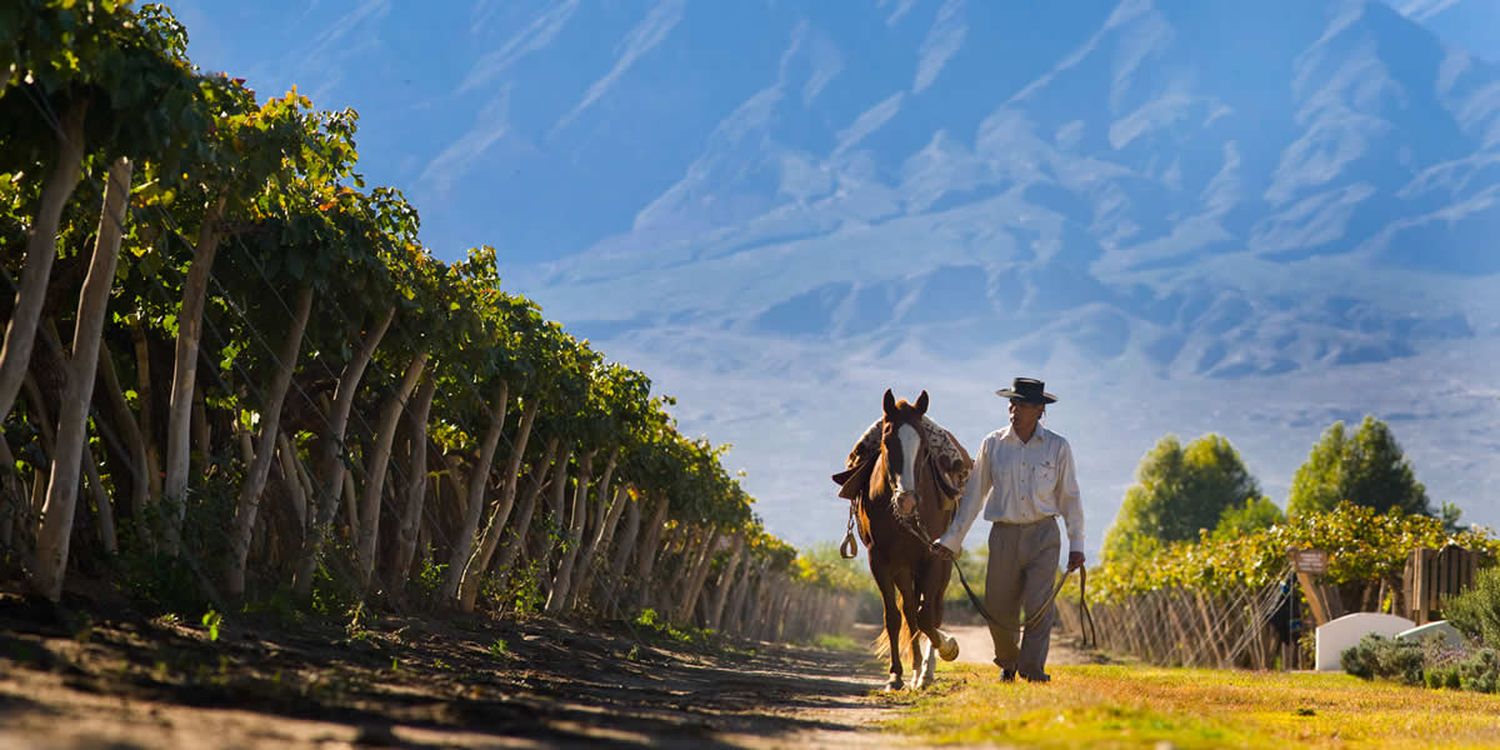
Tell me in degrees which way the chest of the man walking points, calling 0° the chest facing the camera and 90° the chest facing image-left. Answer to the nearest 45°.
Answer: approximately 0°

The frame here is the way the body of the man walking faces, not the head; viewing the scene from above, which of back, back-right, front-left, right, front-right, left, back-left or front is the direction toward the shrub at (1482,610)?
back-left

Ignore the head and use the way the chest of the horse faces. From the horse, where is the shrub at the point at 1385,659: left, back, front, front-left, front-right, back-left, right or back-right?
back-left

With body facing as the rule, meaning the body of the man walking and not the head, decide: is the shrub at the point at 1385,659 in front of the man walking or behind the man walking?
behind

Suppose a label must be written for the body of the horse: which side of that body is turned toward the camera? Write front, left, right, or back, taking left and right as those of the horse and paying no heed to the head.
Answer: front

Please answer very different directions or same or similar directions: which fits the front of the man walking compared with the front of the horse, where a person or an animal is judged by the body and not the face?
same or similar directions

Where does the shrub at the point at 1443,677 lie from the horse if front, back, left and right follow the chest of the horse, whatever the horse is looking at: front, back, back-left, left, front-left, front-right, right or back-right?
back-left

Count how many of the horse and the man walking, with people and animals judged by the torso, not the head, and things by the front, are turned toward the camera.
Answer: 2
